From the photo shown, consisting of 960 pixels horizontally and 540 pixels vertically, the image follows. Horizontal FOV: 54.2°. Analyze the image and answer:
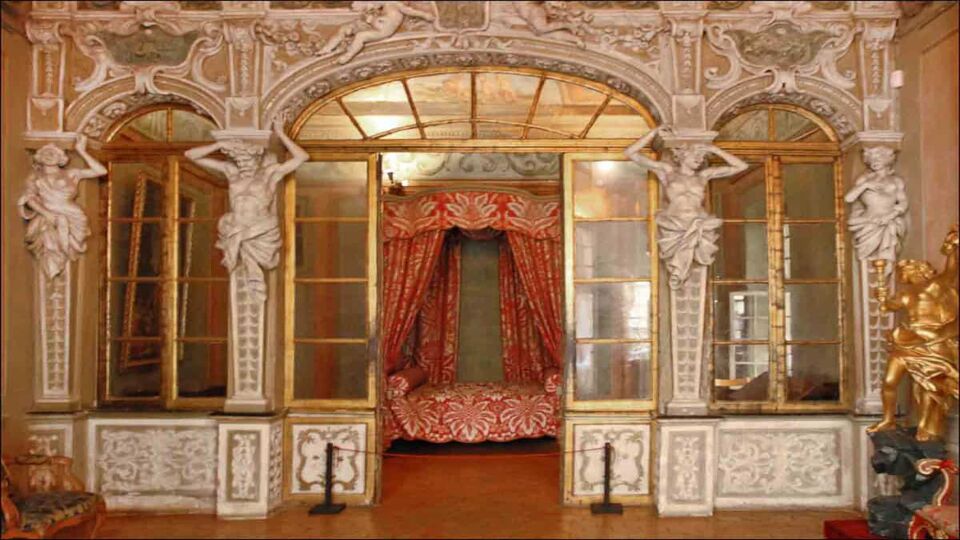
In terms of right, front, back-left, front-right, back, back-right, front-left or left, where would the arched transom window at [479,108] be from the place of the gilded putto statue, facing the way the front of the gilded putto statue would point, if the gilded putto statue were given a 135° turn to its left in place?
back

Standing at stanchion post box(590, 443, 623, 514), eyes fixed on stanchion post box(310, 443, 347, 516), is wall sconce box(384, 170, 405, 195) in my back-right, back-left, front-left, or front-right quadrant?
front-right

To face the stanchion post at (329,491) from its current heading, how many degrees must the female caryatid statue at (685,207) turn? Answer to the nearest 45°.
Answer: approximately 90° to its right

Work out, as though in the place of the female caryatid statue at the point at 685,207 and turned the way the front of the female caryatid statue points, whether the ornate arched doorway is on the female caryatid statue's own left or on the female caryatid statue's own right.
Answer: on the female caryatid statue's own right

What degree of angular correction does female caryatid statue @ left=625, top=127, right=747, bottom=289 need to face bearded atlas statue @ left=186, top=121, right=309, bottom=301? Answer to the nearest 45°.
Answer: approximately 90° to its right

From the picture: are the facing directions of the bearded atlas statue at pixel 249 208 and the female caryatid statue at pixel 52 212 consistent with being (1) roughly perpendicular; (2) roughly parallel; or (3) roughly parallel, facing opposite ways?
roughly parallel

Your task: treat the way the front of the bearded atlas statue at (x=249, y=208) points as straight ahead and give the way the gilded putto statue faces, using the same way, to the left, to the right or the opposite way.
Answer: to the right

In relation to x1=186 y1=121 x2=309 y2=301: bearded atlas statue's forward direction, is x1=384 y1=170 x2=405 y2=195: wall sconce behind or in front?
behind

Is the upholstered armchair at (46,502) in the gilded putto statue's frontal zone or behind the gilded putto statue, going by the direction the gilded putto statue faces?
frontal zone

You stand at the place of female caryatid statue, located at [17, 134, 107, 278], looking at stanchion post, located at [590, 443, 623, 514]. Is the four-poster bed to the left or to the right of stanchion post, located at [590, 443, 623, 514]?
left

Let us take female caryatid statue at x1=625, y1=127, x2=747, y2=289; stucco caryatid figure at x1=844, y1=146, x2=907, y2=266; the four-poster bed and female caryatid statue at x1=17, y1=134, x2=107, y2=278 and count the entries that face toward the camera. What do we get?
4

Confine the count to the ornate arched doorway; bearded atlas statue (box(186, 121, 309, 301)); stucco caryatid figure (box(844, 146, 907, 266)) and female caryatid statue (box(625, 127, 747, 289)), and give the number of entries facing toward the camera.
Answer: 4

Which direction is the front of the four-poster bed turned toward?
toward the camera

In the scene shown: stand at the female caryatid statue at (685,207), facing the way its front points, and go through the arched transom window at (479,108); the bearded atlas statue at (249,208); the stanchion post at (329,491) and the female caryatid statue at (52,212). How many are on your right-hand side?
4

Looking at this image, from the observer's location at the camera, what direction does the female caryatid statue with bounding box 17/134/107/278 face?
facing the viewer

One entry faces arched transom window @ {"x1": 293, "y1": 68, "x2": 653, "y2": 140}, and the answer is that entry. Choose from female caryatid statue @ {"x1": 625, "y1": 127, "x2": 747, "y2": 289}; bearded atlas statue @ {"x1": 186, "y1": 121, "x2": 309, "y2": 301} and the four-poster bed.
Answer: the four-poster bed

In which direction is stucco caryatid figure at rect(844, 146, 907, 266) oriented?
toward the camera

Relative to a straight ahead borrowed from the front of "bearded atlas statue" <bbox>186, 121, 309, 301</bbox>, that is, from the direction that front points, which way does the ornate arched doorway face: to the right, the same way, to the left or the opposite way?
the same way
